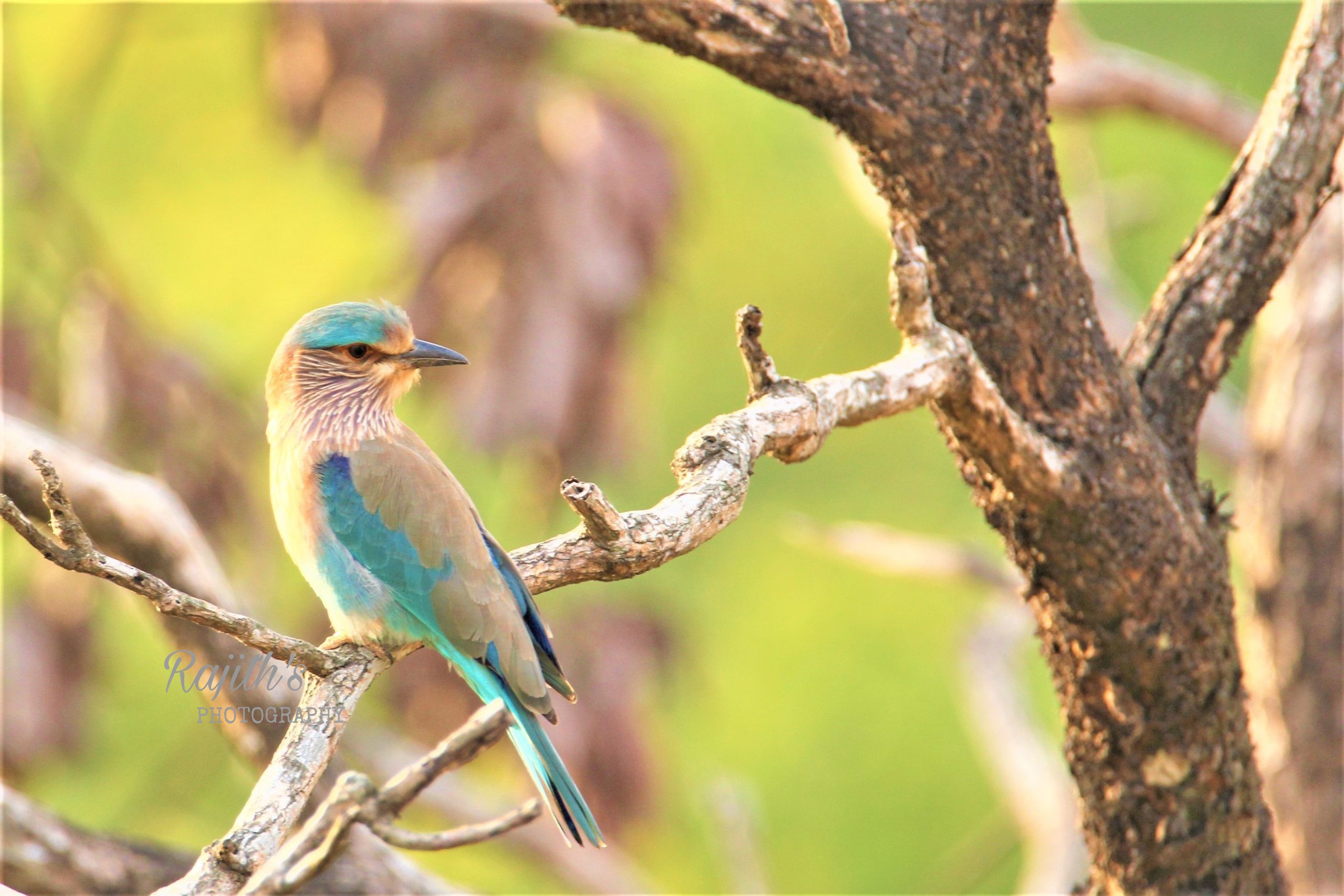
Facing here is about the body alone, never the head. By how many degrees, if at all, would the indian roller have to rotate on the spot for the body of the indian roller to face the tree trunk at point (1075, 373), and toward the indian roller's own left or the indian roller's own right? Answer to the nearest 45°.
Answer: approximately 180°

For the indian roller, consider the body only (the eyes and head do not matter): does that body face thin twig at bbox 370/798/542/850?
no

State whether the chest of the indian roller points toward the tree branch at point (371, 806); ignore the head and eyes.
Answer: no

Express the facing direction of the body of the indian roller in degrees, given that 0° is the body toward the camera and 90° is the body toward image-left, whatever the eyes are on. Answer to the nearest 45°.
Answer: approximately 90°

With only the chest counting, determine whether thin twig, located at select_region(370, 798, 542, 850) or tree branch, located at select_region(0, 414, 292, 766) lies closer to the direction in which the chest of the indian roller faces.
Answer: the tree branch
